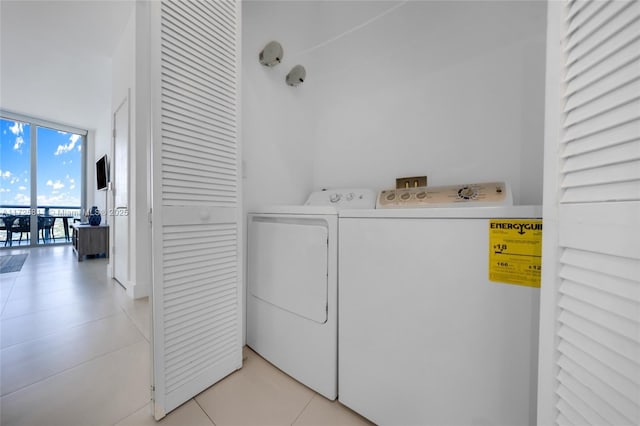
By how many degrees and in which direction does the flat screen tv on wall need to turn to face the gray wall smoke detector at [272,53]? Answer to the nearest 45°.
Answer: approximately 90° to its left

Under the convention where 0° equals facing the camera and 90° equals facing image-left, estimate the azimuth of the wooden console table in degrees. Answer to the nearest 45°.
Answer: approximately 90°

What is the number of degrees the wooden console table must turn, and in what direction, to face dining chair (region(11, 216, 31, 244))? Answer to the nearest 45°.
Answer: approximately 45° to its right

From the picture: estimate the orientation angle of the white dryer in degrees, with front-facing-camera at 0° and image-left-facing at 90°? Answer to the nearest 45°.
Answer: approximately 45°

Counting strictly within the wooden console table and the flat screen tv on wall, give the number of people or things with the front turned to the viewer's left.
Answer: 2

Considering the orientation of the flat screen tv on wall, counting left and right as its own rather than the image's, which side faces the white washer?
left

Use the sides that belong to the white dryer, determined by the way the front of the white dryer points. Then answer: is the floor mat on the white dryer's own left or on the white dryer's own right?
on the white dryer's own right

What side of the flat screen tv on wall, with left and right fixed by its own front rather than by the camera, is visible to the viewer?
left

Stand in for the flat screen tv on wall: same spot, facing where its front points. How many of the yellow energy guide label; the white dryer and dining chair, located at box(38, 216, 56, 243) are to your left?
2

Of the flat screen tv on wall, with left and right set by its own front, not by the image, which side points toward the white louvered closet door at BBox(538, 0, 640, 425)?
left
